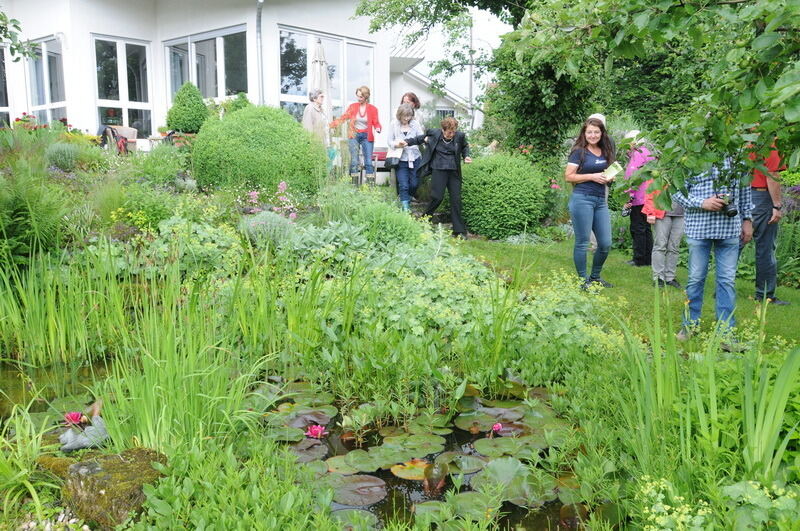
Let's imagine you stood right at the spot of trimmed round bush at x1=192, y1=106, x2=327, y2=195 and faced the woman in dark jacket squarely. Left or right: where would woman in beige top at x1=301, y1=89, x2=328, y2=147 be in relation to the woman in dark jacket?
left

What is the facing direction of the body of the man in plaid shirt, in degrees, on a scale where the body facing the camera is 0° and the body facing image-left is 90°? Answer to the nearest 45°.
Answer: approximately 0°

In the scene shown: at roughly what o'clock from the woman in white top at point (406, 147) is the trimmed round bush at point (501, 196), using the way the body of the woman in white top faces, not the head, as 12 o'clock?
The trimmed round bush is roughly at 9 o'clock from the woman in white top.

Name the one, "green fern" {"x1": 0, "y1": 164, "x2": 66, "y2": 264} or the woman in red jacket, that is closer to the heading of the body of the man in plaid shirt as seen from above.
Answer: the green fern

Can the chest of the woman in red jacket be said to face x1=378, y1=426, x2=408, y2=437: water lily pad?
yes

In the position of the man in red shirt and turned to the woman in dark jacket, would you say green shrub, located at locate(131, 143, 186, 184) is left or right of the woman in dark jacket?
left

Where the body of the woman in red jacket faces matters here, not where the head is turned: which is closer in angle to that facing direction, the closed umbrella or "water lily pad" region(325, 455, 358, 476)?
the water lily pad

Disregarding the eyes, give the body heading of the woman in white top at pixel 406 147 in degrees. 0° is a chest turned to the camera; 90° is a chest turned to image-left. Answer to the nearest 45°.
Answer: approximately 0°

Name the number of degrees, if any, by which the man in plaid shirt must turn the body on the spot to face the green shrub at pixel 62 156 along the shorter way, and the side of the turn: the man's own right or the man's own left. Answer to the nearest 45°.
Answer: approximately 90° to the man's own right

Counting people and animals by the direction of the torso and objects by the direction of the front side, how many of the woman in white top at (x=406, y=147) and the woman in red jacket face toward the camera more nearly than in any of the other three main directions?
2

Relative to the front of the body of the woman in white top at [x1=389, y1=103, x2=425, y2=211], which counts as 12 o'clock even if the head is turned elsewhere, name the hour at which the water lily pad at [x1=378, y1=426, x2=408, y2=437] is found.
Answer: The water lily pad is roughly at 12 o'clock from the woman in white top.

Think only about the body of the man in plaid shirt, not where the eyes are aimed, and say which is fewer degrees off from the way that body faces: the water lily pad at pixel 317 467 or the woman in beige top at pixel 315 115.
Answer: the water lily pad
